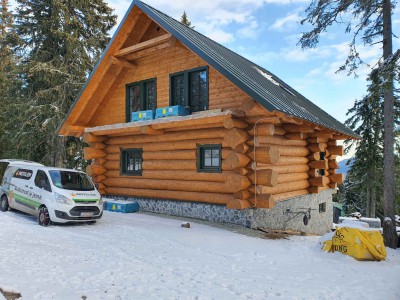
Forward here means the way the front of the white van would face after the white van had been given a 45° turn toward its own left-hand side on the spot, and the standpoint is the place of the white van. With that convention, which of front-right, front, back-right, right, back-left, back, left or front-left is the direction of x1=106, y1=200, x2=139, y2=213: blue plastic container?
front-left

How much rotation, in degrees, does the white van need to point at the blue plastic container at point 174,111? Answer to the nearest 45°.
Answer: approximately 45° to its left

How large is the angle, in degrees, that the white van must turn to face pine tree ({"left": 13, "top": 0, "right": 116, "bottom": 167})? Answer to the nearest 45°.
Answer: approximately 135° to its left

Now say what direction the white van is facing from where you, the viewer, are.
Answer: facing the viewer and to the right of the viewer

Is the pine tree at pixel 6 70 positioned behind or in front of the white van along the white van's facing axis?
behind

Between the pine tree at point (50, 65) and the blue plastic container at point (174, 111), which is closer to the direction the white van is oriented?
the blue plastic container

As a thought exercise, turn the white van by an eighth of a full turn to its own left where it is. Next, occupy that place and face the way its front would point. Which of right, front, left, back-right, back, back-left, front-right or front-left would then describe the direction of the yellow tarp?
front-right
